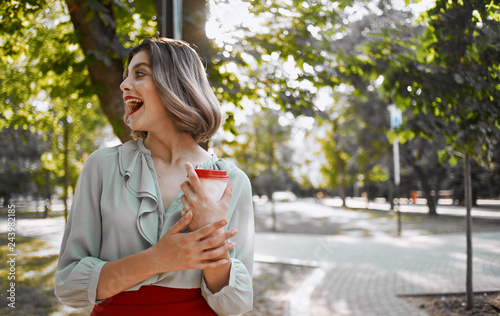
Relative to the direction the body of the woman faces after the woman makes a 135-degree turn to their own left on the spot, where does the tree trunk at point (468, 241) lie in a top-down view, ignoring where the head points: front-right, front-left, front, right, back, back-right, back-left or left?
front

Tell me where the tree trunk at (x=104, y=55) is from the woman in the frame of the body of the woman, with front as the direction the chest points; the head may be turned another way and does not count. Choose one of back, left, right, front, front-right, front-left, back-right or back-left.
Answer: back

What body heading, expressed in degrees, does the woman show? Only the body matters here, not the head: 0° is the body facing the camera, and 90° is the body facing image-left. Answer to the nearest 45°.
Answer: approximately 0°

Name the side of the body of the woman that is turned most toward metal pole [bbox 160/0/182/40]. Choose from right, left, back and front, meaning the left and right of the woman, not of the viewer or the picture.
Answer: back

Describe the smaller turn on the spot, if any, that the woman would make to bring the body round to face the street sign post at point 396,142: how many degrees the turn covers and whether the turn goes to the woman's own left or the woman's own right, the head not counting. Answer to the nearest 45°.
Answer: approximately 135° to the woman's own left

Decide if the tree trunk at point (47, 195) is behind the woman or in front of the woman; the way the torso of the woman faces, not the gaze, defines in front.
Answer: behind

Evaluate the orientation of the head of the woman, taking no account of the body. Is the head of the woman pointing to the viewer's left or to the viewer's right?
to the viewer's left
